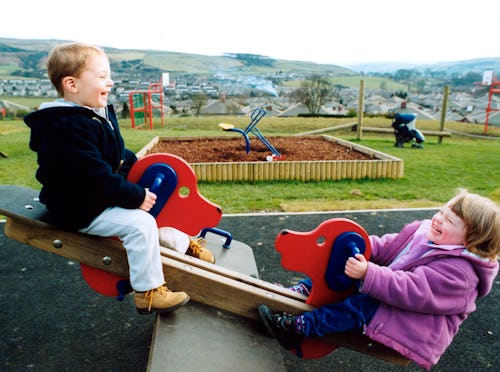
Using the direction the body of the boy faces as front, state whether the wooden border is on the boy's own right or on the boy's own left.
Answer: on the boy's own left

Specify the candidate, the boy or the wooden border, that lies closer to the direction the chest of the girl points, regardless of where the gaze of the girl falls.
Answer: the boy

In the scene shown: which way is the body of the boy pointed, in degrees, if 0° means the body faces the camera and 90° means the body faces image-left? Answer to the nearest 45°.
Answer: approximately 270°

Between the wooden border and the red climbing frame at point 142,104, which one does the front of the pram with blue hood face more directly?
the wooden border

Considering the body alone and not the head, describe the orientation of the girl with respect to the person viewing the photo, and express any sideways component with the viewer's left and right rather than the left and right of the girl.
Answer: facing to the left of the viewer

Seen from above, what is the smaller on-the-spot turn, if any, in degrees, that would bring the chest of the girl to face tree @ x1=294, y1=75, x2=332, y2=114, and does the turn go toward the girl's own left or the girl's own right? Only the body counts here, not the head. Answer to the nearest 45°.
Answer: approximately 90° to the girl's own right

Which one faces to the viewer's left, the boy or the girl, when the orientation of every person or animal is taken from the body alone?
the girl

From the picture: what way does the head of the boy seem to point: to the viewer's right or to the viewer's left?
to the viewer's right

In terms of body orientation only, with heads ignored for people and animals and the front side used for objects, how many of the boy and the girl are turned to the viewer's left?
1
